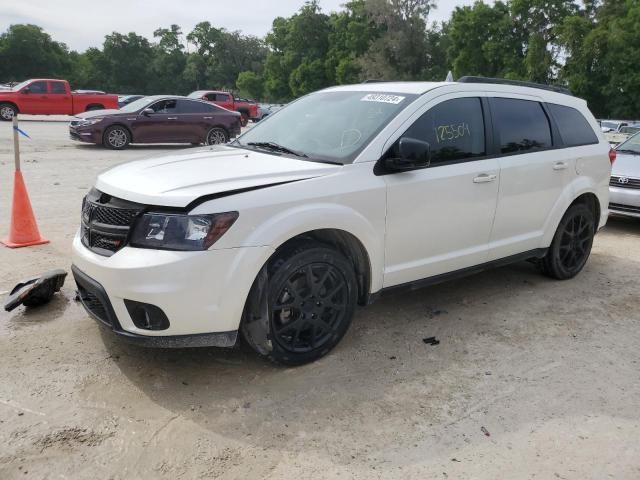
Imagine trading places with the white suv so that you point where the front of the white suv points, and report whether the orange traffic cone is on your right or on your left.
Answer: on your right

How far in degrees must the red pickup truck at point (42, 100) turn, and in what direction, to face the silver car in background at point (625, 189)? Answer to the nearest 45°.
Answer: approximately 90° to its left

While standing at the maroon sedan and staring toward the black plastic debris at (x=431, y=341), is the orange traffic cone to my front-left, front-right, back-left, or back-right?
front-right

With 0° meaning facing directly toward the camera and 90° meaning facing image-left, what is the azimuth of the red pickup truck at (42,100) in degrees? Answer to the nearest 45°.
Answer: approximately 90°

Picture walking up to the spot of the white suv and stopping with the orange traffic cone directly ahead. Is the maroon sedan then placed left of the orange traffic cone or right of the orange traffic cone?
right

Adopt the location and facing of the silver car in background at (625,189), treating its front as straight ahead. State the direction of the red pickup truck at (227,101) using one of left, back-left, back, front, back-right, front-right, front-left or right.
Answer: right

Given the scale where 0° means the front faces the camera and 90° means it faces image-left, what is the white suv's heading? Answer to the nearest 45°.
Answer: approximately 45°

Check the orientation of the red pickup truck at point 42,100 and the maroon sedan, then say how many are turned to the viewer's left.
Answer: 2

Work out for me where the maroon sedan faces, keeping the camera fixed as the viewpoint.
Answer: facing to the left of the viewer
